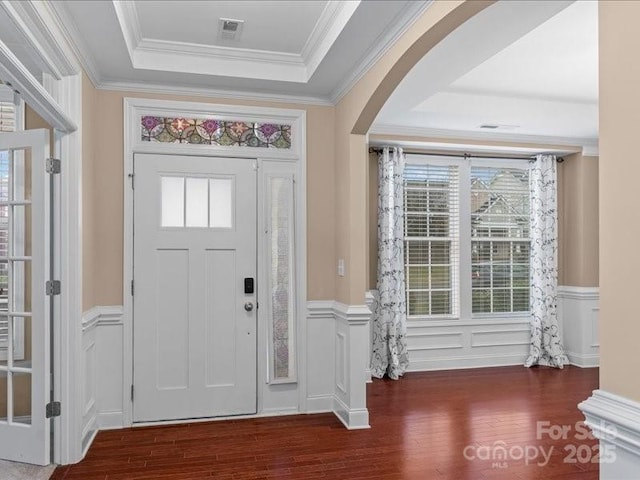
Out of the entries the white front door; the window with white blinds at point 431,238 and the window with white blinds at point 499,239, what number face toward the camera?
3

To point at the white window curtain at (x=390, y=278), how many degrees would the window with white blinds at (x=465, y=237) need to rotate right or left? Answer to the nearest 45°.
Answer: approximately 45° to its right

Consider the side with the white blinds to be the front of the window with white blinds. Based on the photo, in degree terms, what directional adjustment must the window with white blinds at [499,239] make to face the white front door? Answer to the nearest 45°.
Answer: approximately 45° to its right

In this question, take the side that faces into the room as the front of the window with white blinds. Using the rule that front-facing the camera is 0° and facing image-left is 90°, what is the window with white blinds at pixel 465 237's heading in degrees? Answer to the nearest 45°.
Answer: approximately 0°

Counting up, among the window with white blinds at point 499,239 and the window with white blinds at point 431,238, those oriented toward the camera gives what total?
2

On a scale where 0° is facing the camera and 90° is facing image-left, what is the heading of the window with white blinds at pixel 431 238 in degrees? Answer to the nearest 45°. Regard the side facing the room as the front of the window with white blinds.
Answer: approximately 0°

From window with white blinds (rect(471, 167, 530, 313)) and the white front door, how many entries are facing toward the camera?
2

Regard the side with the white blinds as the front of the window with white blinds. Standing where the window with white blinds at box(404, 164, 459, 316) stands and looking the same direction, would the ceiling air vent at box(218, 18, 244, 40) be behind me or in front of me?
in front
